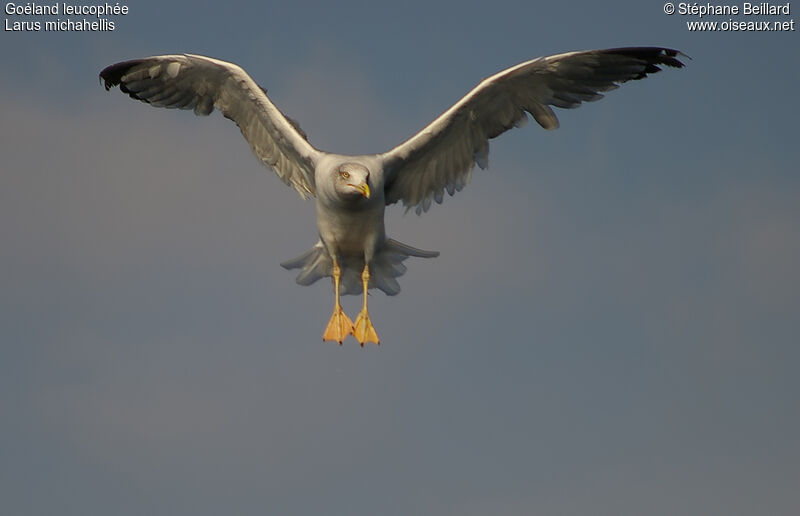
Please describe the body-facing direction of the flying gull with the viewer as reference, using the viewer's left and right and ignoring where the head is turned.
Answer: facing the viewer
